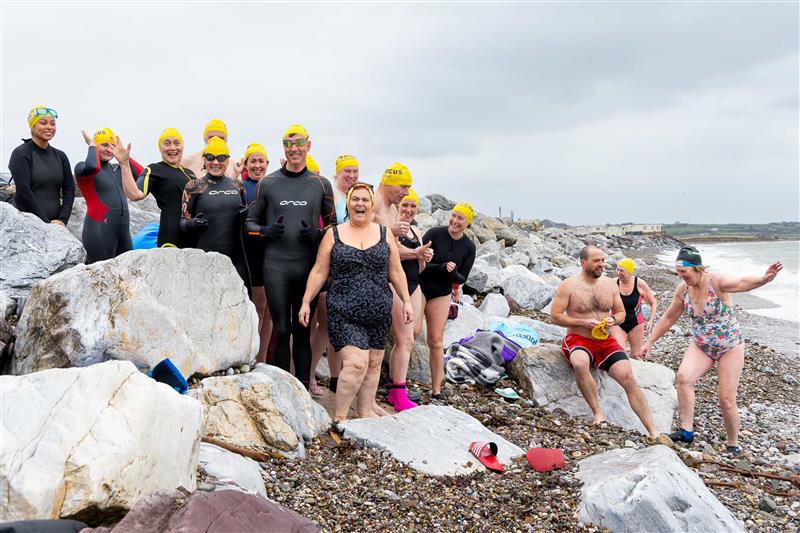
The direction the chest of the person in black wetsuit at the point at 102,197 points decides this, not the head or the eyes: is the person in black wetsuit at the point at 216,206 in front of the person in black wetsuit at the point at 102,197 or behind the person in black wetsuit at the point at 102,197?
in front

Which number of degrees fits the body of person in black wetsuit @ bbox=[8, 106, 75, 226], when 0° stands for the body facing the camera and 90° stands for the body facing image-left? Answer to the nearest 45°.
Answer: approximately 315°

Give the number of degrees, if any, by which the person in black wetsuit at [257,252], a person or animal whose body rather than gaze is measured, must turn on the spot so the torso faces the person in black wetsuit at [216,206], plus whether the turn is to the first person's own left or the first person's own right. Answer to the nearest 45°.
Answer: approximately 45° to the first person's own right

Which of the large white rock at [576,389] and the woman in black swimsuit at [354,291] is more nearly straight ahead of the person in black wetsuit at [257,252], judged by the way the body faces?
the woman in black swimsuit

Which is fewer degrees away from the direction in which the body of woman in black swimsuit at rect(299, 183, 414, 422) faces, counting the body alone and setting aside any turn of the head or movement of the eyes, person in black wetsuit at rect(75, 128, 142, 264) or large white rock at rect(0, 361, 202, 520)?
the large white rock

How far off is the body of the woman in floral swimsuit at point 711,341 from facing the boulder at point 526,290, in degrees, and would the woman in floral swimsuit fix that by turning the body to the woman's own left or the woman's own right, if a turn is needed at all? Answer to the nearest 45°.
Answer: approximately 90° to the woman's own right

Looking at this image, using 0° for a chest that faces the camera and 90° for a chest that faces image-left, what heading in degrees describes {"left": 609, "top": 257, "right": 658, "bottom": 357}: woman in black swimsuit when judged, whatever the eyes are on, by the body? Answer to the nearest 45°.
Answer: approximately 45°

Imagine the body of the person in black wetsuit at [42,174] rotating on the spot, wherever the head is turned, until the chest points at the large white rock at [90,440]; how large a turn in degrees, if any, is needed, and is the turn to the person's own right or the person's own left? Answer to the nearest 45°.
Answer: approximately 45° to the person's own right

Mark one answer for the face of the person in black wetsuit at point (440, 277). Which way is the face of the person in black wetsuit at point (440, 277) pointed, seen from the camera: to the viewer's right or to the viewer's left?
to the viewer's left
